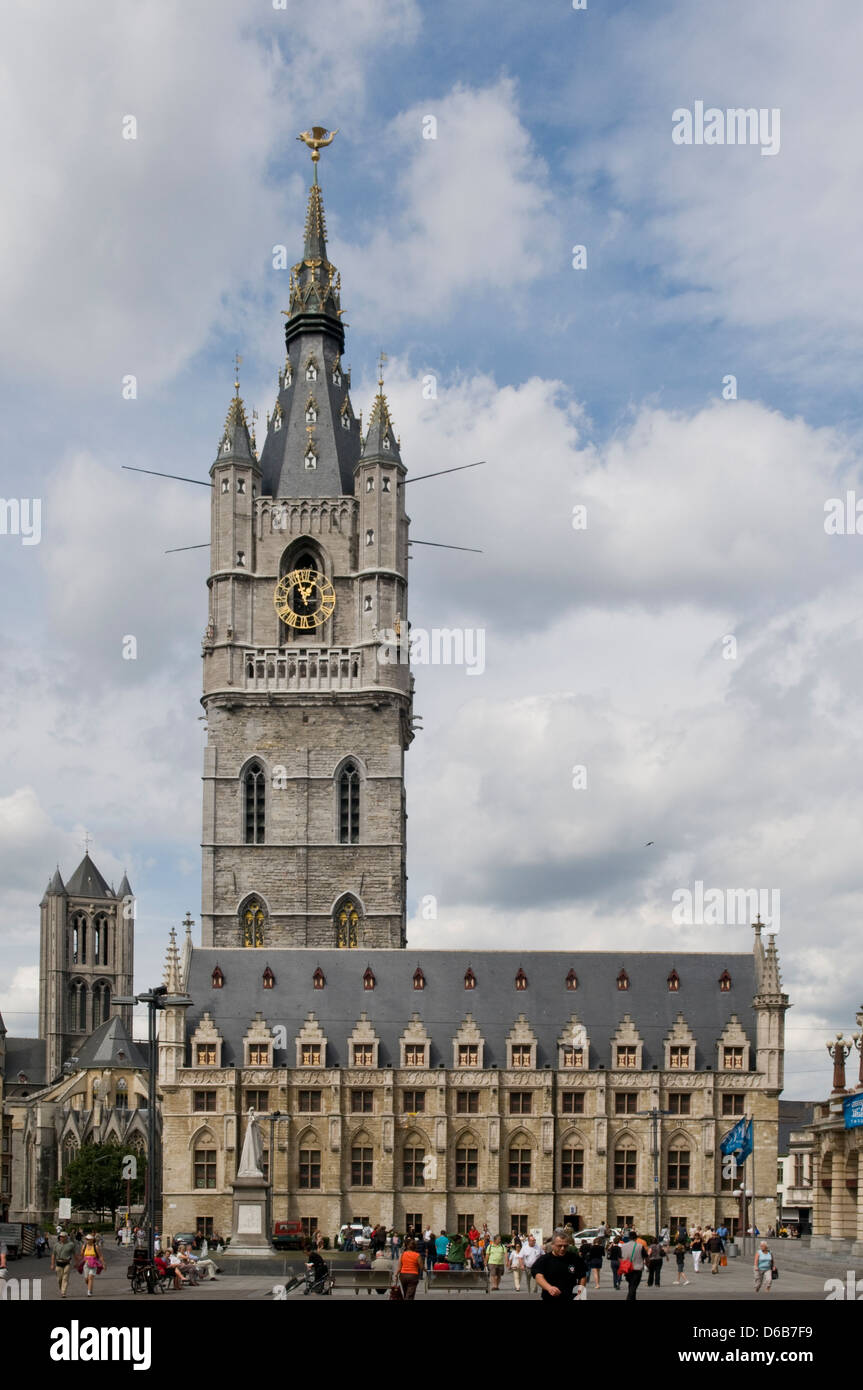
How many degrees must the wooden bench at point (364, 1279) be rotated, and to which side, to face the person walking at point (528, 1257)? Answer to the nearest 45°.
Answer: approximately 45° to its right

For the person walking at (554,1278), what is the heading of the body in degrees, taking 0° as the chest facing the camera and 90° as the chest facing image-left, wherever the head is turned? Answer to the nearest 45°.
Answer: approximately 0°

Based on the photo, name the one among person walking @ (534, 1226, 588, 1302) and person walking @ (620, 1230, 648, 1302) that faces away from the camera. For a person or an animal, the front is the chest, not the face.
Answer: person walking @ (620, 1230, 648, 1302)

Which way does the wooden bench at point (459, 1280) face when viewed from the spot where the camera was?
facing away from the viewer

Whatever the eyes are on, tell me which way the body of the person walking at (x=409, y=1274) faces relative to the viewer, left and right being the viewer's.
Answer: facing away from the viewer
